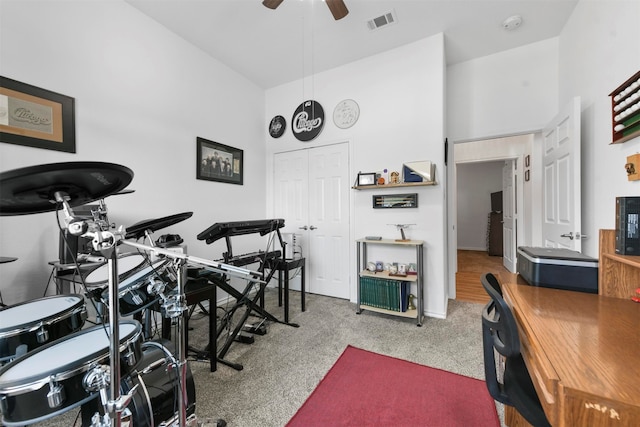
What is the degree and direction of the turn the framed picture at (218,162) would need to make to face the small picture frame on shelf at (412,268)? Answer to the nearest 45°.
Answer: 0° — it already faces it

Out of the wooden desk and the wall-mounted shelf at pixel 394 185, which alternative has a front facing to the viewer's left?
the wooden desk

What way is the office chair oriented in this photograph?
to the viewer's right

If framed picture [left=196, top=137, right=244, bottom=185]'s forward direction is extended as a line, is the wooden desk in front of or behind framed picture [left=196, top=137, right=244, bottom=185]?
in front

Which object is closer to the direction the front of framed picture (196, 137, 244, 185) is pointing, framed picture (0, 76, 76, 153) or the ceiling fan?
the ceiling fan
